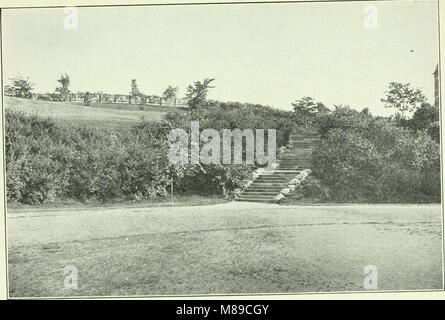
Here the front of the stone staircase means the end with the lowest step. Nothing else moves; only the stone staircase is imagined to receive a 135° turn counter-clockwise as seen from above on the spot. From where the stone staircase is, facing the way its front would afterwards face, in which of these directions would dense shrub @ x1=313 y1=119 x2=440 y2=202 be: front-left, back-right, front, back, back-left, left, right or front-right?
front

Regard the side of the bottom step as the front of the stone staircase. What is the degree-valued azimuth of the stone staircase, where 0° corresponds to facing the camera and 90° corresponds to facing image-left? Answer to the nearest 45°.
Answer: approximately 45°
